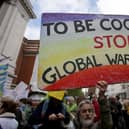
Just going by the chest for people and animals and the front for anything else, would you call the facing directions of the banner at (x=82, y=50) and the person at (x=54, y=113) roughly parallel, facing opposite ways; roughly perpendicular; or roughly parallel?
roughly parallel

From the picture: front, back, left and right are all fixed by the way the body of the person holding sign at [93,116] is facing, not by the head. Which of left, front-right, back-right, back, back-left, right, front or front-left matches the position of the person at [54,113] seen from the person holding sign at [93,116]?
right

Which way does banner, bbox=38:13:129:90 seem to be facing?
toward the camera

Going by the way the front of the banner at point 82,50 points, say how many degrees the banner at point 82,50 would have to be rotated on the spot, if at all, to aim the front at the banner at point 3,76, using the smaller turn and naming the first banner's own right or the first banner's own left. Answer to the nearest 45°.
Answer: approximately 135° to the first banner's own right

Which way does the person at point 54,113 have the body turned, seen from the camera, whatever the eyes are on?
toward the camera

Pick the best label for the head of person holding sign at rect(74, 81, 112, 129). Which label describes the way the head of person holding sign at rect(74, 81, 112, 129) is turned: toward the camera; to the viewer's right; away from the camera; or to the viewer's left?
toward the camera

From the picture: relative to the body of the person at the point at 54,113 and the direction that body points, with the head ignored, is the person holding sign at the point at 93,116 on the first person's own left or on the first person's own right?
on the first person's own left

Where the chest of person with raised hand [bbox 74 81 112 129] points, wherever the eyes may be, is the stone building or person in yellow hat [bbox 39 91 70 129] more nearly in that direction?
the person in yellow hat

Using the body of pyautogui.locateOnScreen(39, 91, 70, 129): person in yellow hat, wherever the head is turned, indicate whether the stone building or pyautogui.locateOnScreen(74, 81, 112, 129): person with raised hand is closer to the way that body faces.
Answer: the person with raised hand
